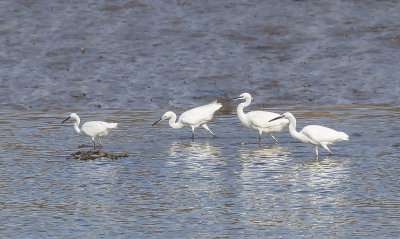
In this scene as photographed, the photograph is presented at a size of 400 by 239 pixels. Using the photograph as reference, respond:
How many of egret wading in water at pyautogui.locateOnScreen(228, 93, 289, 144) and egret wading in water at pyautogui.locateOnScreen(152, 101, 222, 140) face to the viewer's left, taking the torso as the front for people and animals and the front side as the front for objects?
2

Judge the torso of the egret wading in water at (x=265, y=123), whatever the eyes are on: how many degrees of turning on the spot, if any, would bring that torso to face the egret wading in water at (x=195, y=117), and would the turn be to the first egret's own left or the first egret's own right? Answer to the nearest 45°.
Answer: approximately 45° to the first egret's own right

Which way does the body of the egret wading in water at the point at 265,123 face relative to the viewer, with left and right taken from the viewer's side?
facing to the left of the viewer

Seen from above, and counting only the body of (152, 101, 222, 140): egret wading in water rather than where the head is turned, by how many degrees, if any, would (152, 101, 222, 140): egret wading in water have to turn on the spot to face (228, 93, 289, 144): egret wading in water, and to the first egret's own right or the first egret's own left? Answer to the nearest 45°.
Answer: approximately 135° to the first egret's own left

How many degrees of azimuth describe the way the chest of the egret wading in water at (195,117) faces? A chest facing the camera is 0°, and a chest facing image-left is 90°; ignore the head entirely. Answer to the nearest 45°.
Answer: approximately 90°
